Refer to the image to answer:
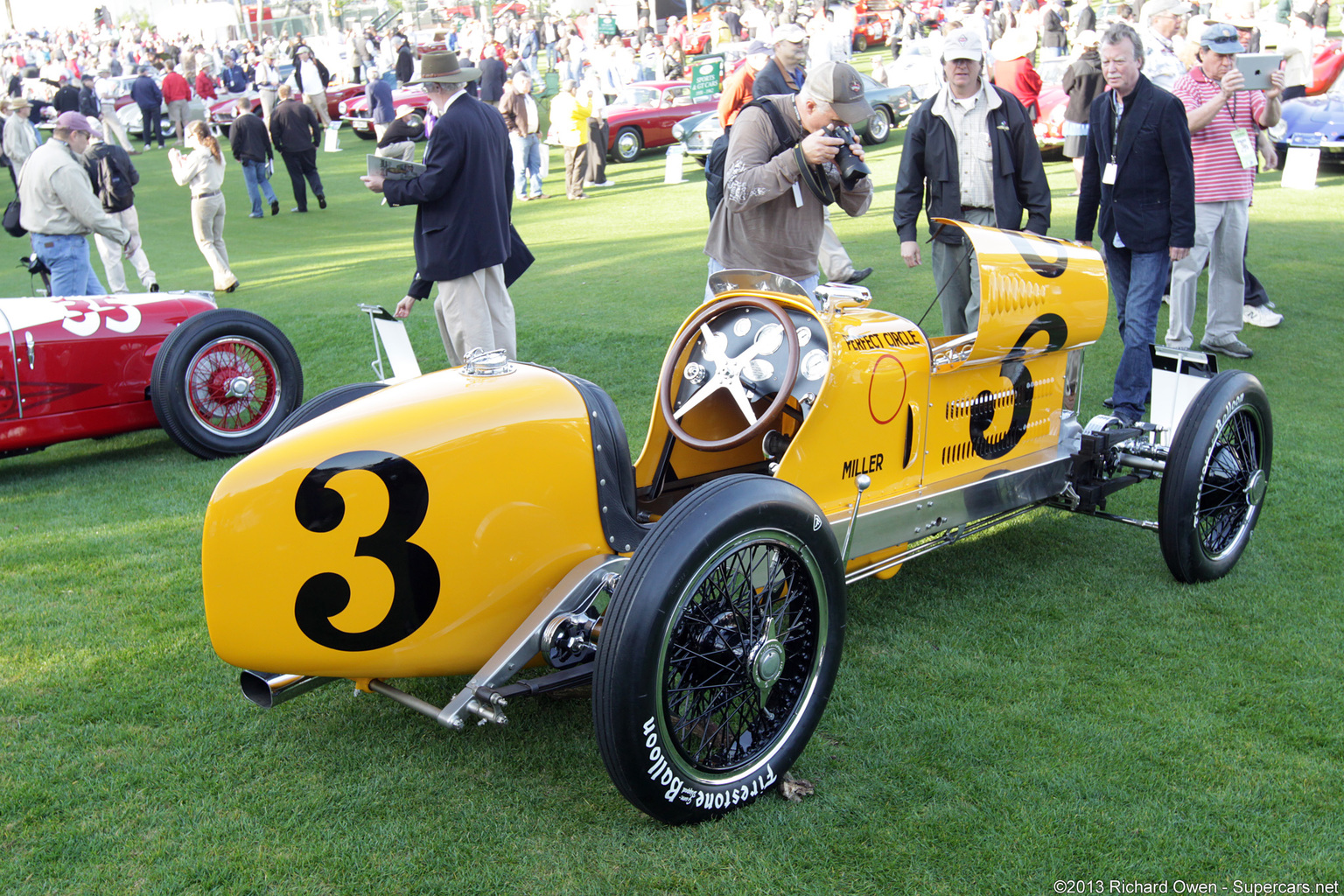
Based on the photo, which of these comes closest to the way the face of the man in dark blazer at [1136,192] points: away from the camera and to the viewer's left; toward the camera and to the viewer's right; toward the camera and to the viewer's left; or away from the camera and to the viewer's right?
toward the camera and to the viewer's left

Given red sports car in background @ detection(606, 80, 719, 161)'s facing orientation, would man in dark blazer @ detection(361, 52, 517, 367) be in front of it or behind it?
in front

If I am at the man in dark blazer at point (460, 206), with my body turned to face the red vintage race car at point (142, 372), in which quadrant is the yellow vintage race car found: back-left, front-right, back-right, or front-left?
back-left

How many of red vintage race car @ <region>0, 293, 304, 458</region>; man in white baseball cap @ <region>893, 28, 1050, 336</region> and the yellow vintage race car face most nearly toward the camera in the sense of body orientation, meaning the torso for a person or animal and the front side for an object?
1

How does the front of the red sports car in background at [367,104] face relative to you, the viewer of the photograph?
facing the viewer and to the left of the viewer

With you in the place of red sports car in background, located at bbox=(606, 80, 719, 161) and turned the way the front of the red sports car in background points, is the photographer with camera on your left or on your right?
on your left

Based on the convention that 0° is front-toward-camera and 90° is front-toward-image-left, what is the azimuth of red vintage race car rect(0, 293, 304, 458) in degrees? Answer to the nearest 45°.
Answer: approximately 225°

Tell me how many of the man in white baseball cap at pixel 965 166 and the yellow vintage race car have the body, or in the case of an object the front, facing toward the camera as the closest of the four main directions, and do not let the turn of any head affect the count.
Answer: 1

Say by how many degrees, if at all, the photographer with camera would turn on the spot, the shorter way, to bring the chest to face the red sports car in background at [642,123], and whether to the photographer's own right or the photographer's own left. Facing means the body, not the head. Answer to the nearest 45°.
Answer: approximately 135° to the photographer's own left

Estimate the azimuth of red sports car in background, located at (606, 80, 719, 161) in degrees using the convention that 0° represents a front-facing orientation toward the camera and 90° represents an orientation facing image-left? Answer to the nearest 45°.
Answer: approximately 45°

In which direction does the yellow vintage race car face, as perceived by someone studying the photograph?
facing away from the viewer and to the right of the viewer

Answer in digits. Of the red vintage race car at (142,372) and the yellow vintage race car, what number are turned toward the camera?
0

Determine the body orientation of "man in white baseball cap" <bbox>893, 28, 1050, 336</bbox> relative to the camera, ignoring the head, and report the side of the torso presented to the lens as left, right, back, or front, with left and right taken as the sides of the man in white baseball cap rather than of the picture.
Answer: front
